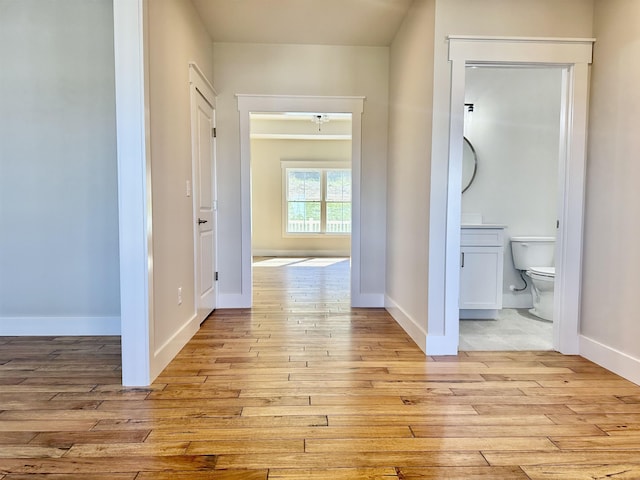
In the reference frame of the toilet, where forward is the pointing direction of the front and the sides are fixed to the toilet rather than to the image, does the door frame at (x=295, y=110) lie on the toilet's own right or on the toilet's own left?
on the toilet's own right

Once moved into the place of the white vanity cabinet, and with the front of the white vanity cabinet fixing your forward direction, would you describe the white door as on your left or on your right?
on your right

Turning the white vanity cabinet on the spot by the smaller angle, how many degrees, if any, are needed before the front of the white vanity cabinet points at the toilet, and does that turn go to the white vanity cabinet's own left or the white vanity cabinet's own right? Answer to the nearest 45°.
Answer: approximately 135° to the white vanity cabinet's own left

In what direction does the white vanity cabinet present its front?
toward the camera

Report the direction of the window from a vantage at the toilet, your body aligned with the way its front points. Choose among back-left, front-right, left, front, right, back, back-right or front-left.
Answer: back

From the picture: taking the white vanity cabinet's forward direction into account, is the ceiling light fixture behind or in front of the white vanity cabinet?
behind

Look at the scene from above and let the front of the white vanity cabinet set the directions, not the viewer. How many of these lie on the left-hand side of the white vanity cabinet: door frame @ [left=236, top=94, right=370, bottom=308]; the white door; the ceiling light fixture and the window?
0

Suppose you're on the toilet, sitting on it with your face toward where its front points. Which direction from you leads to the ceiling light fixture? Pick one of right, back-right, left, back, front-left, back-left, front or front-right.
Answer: back

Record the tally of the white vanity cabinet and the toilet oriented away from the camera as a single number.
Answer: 0

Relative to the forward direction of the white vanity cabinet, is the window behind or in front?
behind

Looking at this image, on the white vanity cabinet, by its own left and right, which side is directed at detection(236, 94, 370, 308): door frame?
right

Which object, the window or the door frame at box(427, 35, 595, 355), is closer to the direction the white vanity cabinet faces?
the door frame

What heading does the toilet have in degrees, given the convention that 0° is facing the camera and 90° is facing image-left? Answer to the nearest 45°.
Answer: approximately 315°

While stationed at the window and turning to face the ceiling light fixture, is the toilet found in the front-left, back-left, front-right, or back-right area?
front-left
